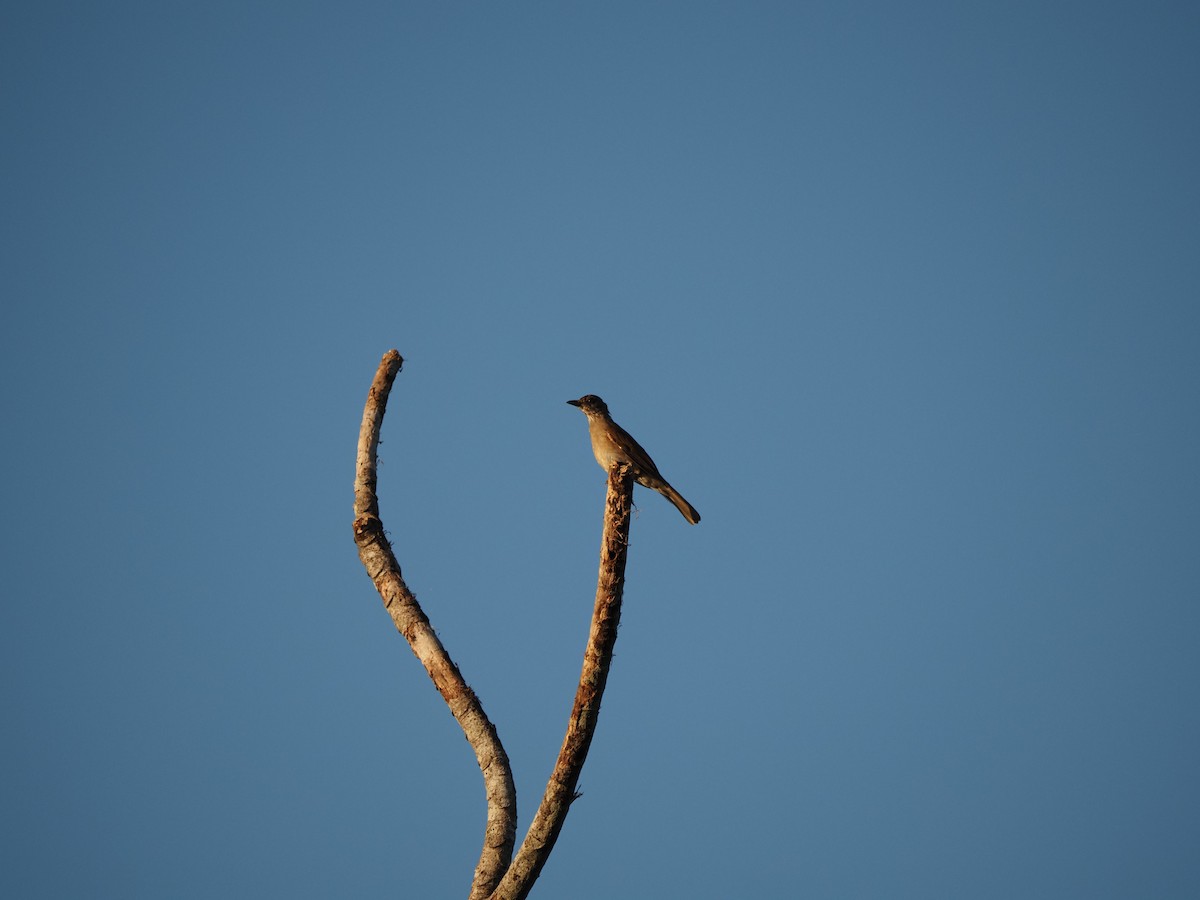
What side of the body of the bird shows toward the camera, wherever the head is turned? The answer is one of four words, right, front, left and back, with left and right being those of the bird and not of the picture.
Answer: left
